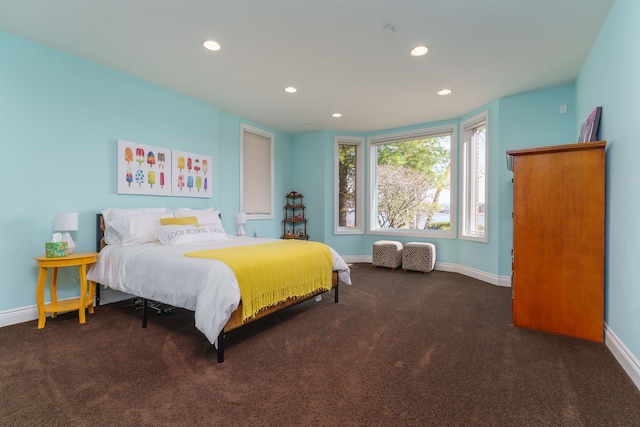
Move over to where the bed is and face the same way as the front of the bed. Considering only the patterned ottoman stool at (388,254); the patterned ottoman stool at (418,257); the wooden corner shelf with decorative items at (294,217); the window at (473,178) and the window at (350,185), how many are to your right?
0

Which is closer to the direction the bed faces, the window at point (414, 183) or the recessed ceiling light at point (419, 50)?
the recessed ceiling light

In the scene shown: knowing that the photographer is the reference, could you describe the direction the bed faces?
facing the viewer and to the right of the viewer

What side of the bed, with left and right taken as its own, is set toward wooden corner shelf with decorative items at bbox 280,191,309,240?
left

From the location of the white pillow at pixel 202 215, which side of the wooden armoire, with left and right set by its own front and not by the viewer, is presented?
front

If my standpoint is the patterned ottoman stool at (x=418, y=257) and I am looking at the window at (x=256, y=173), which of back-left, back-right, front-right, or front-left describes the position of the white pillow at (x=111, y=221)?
front-left

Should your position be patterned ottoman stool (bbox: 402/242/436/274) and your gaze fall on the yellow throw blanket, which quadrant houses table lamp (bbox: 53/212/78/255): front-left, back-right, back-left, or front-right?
front-right

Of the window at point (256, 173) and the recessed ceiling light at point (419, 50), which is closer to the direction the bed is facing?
the recessed ceiling light

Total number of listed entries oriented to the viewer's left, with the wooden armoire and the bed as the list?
1

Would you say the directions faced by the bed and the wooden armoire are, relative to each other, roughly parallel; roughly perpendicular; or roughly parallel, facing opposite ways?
roughly parallel, facing opposite ways

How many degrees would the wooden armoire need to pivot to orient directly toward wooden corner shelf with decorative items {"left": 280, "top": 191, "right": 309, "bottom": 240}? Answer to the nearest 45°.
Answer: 0° — it already faces it

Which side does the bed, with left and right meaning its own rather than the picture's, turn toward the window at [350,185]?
left

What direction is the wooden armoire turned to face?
to the viewer's left

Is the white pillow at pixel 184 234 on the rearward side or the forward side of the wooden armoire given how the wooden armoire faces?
on the forward side

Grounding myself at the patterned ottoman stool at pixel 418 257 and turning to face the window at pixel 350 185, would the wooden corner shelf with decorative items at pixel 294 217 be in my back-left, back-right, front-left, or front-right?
front-left

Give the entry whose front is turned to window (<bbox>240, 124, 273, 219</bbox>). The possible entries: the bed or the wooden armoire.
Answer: the wooden armoire
